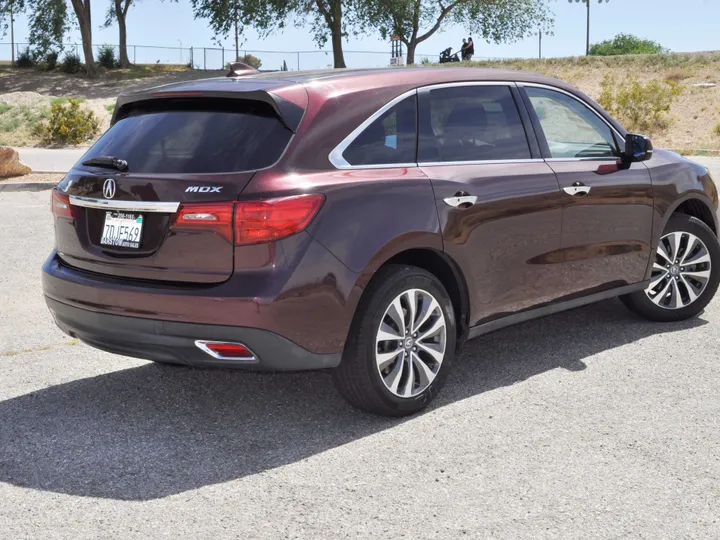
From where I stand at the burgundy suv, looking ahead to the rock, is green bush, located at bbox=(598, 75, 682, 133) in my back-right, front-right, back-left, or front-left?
front-right

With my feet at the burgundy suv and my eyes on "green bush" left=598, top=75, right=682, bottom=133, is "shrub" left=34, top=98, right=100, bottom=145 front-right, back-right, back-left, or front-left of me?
front-left

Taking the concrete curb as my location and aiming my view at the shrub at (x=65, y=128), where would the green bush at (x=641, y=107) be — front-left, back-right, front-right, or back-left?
front-right

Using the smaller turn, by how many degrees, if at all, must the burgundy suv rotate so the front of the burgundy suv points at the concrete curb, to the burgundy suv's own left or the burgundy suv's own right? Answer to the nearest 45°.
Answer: approximately 90° to the burgundy suv's own left

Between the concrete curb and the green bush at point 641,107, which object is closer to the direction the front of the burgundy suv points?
the green bush

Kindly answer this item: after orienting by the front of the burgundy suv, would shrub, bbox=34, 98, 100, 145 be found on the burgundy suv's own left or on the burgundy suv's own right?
on the burgundy suv's own left

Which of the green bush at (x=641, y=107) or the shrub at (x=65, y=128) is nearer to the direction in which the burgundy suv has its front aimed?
the green bush

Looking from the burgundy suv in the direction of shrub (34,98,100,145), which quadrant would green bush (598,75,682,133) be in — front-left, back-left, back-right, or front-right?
front-right

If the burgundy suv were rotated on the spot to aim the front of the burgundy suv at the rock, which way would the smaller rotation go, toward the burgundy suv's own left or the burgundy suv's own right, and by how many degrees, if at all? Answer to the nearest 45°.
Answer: approximately 90° to the burgundy suv's own left

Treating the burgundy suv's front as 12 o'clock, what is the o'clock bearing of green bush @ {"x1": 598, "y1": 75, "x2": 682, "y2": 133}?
The green bush is roughly at 11 o'clock from the burgundy suv.

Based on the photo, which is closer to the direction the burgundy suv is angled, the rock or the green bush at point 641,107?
the green bush

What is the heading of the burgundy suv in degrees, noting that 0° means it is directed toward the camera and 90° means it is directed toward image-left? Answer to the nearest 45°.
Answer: approximately 225°
